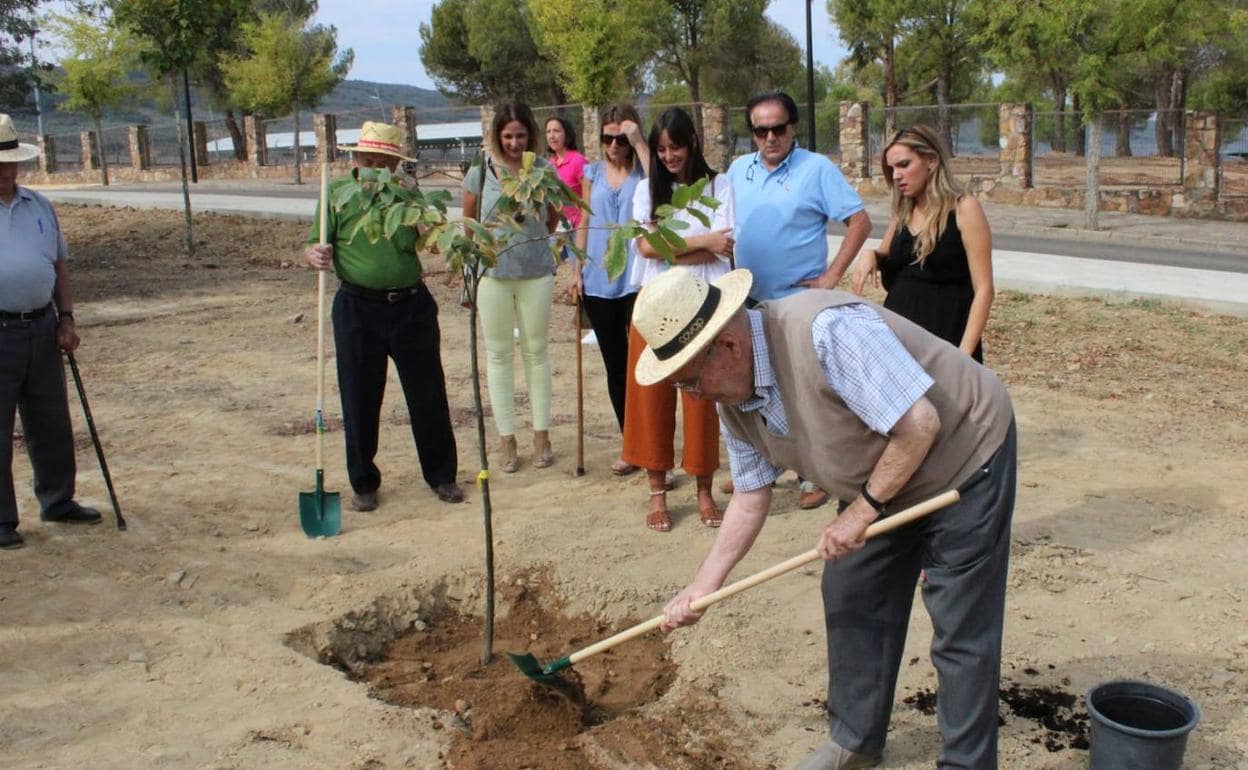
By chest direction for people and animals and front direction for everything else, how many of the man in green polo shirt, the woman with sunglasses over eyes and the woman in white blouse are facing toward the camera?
3

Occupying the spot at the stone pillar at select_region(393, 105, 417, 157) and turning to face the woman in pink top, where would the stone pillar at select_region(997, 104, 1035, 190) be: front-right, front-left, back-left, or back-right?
front-left

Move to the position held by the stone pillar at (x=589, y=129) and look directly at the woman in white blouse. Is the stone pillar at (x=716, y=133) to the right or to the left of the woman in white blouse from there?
left

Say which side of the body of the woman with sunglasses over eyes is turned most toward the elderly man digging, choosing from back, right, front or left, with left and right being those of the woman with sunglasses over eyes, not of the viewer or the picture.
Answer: front

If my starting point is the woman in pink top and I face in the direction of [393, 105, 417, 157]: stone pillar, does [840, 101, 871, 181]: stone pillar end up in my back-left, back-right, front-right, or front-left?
front-right

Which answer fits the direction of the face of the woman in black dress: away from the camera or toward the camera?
toward the camera

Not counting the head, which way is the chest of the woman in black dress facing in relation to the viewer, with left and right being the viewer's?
facing the viewer and to the left of the viewer

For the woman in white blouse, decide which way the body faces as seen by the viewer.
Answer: toward the camera

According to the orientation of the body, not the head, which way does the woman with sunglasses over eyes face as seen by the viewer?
toward the camera

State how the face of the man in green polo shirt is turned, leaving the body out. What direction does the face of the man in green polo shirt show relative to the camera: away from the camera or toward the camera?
toward the camera

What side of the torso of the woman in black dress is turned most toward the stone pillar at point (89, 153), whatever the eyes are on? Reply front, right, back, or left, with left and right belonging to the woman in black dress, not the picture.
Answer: right

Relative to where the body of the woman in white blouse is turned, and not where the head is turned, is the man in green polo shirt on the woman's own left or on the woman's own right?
on the woman's own right

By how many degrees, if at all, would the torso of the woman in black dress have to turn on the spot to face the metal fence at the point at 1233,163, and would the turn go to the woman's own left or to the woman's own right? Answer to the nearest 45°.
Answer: approximately 135° to the woman's own right

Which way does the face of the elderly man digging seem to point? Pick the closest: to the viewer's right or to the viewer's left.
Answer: to the viewer's left

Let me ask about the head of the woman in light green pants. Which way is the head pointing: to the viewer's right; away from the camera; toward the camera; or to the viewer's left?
toward the camera
